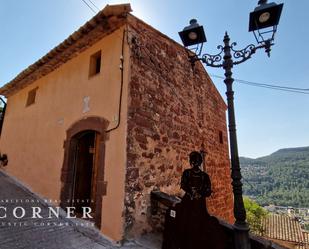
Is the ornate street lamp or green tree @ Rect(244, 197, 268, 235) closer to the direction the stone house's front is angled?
the ornate street lamp

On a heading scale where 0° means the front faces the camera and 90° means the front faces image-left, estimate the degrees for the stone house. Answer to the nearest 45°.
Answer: approximately 45°

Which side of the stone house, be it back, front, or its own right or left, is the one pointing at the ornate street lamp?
left

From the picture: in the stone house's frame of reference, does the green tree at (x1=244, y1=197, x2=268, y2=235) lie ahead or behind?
behind
